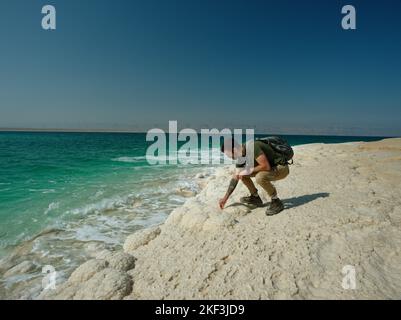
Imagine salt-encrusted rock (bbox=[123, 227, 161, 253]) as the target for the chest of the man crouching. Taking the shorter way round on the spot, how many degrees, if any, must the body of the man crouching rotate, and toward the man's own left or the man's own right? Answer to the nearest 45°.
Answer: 0° — they already face it

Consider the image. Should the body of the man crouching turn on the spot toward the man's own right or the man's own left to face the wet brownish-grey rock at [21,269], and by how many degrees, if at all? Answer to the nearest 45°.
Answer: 0° — they already face it

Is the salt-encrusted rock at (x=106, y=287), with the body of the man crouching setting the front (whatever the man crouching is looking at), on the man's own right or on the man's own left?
on the man's own left

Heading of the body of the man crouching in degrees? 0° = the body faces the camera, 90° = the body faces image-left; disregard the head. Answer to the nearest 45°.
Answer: approximately 90°

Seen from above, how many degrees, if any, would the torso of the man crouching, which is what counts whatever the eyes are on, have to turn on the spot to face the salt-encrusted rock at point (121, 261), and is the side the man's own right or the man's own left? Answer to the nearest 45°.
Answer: approximately 45° to the man's own left
